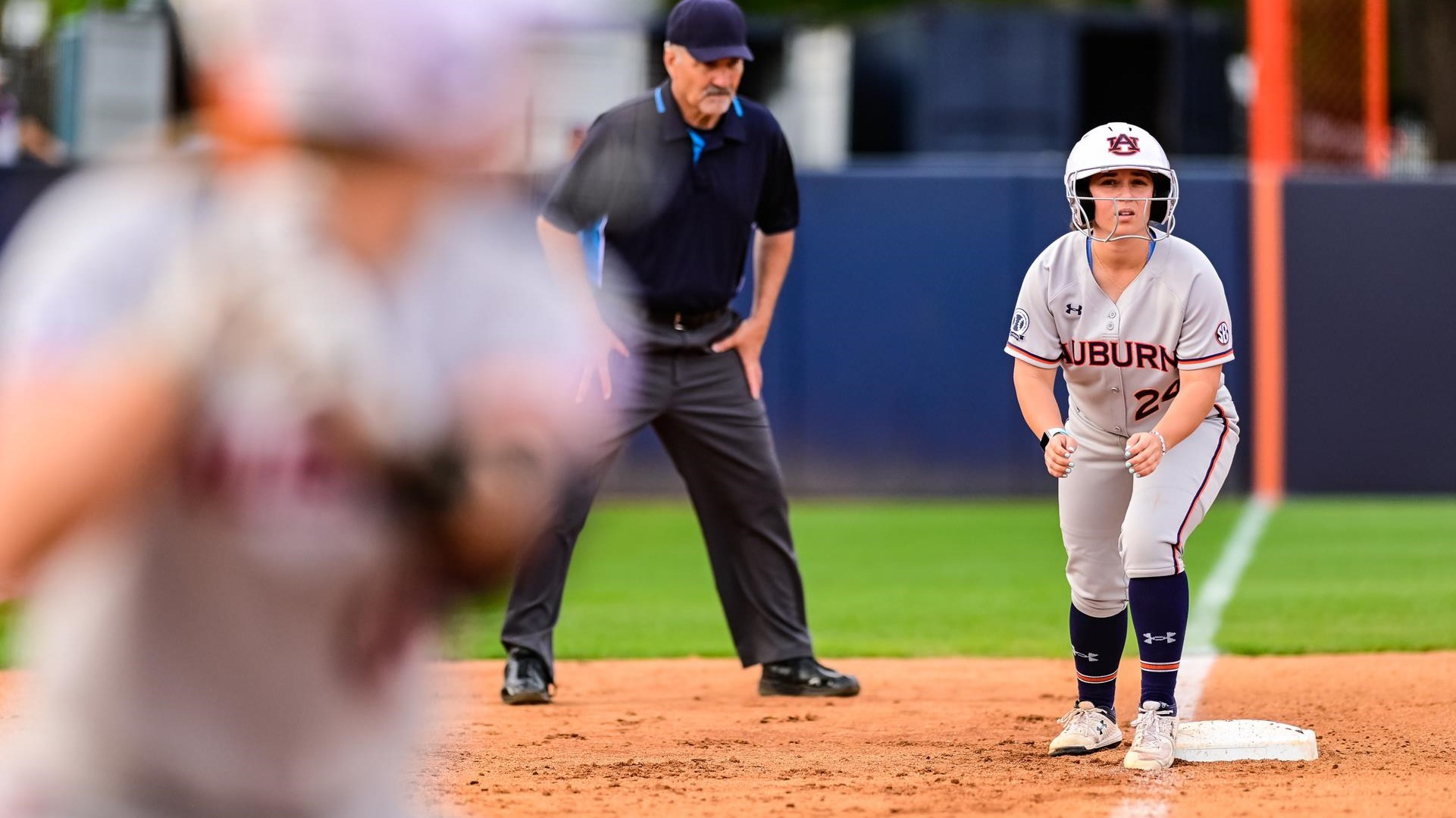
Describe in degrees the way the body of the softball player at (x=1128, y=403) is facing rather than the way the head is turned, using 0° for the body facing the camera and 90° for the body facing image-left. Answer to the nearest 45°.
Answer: approximately 0°

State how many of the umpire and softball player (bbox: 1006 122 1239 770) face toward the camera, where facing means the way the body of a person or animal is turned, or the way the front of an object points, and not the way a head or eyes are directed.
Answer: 2

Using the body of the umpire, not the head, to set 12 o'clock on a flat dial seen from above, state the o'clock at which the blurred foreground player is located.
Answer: The blurred foreground player is roughly at 12 o'clock from the umpire.

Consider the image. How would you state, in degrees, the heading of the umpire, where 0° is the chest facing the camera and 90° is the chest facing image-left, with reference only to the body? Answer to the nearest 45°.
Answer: approximately 0°

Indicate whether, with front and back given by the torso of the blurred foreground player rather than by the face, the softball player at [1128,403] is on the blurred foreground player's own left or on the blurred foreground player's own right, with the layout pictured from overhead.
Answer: on the blurred foreground player's own left

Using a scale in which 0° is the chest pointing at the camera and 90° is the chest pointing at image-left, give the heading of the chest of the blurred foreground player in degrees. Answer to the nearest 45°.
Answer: approximately 315°

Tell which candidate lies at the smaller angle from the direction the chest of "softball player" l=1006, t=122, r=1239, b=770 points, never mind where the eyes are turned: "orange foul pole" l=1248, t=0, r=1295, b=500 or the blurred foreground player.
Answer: the blurred foreground player

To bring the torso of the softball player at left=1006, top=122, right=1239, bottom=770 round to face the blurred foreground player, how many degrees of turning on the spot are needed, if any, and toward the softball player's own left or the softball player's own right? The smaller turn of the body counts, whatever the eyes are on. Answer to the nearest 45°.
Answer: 0° — they already face them

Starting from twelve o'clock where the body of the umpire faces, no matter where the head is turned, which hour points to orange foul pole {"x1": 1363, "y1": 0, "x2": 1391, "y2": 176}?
The orange foul pole is roughly at 7 o'clock from the umpire.

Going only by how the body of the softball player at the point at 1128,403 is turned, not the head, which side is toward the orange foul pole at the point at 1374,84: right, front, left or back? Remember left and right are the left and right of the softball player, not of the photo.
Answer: back

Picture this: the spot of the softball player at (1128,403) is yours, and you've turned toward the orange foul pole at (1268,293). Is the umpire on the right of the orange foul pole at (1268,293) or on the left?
left

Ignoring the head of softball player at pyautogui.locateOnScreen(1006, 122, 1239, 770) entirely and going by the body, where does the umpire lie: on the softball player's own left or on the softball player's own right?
on the softball player's own right

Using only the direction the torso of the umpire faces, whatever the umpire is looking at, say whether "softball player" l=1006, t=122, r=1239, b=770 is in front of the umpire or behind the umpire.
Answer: in front
